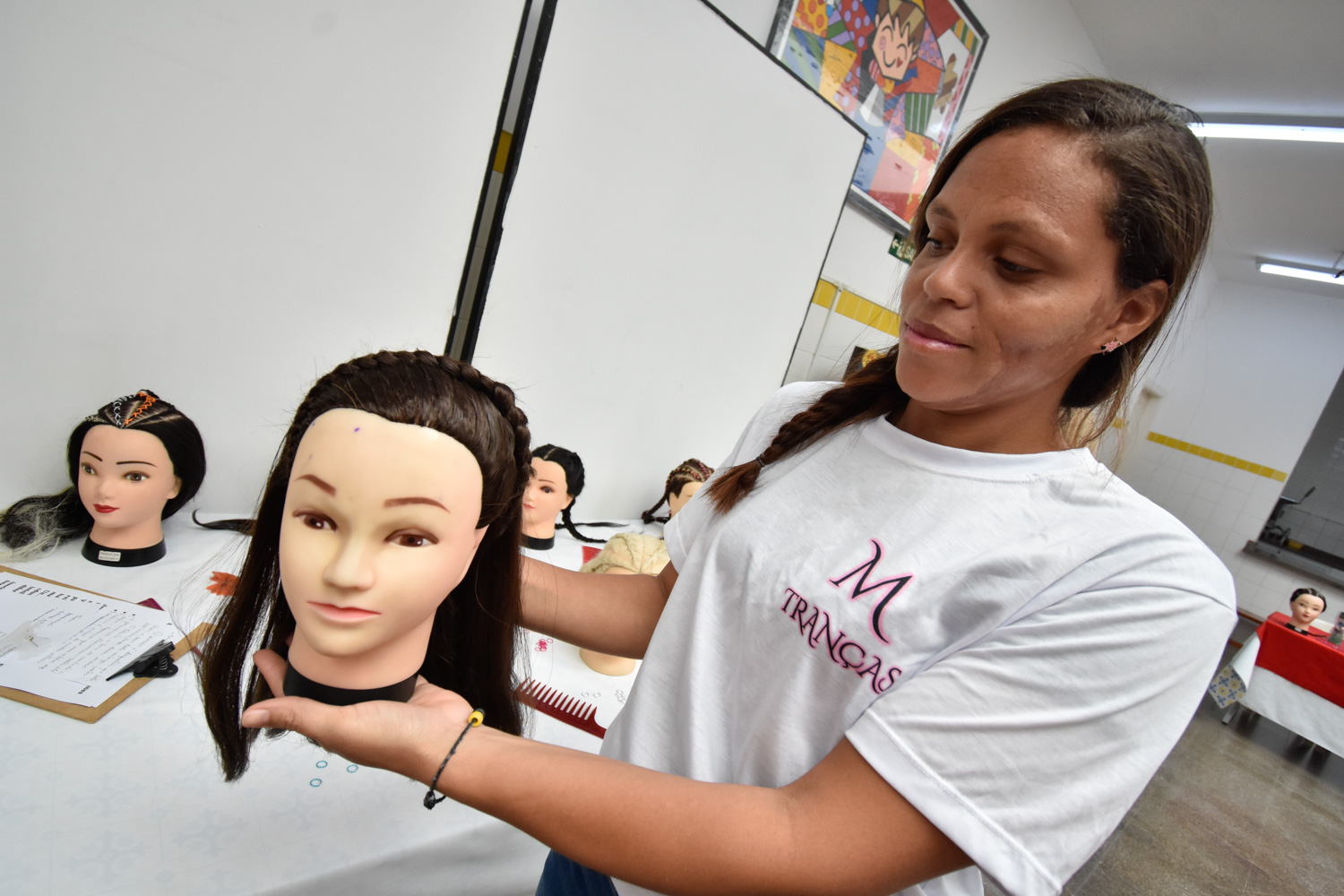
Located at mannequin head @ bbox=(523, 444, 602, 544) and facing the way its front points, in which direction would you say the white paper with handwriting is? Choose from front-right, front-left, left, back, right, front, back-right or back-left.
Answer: front

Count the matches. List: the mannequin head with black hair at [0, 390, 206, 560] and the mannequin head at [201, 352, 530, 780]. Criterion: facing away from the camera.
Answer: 0

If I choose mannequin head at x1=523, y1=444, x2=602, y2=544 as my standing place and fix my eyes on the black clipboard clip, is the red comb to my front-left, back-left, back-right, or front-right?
front-left

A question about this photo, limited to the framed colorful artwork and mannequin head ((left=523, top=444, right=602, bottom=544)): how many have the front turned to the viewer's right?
0

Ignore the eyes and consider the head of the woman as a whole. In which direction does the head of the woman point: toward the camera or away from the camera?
toward the camera

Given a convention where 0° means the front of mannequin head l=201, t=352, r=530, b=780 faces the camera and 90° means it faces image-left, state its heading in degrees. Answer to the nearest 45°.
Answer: approximately 45°

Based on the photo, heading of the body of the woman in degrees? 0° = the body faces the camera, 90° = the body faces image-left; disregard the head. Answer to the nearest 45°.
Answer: approximately 45°

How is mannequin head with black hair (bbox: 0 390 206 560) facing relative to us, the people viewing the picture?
facing the viewer and to the left of the viewer

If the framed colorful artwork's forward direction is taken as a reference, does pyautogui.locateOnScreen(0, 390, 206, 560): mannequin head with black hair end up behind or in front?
in front

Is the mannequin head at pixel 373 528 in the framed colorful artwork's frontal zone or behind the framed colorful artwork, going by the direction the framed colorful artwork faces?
frontal zone

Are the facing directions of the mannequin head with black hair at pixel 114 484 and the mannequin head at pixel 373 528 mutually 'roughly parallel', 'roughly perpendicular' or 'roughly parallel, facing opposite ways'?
roughly parallel

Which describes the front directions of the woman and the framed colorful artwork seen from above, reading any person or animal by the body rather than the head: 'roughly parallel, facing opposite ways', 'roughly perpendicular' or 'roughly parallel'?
roughly parallel
